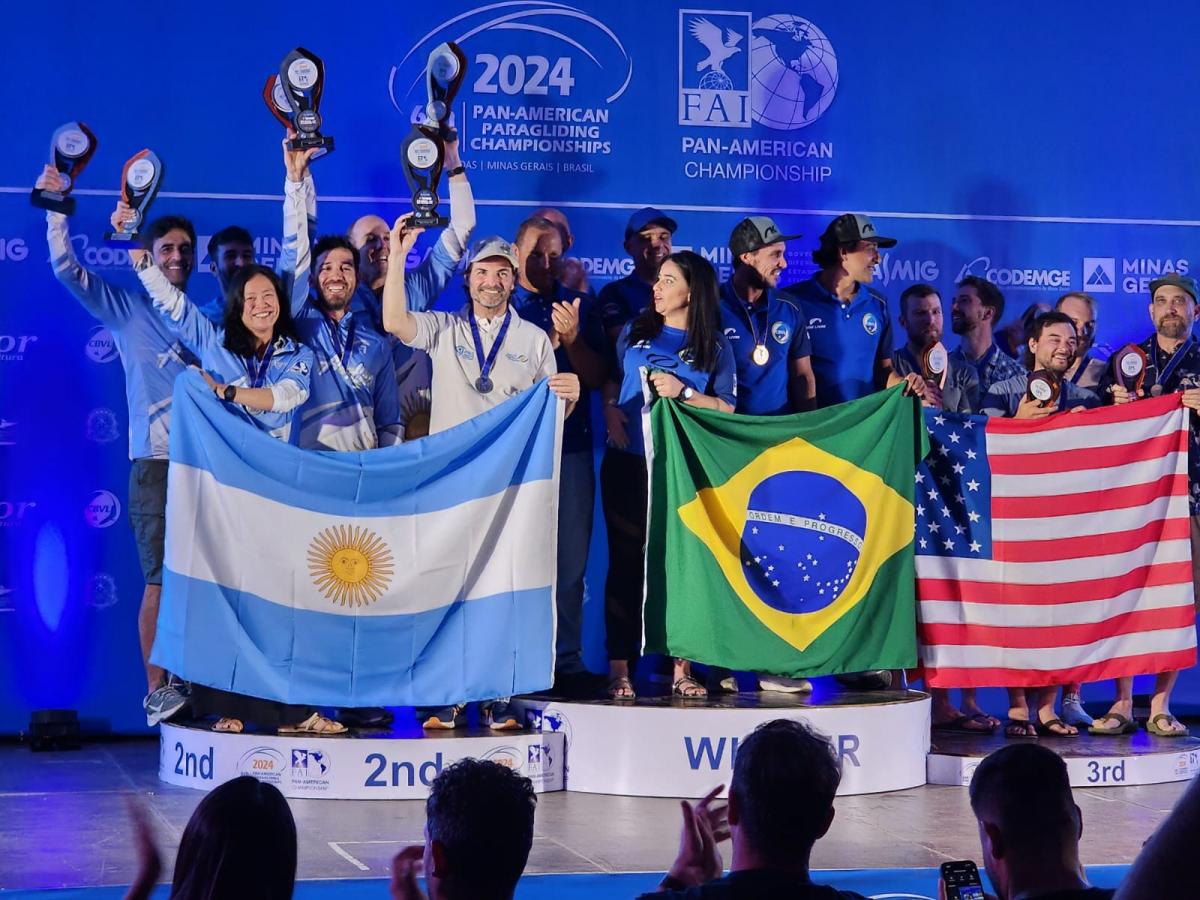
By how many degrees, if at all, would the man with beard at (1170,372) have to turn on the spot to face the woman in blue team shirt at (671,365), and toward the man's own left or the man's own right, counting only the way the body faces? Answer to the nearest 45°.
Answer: approximately 45° to the man's own right

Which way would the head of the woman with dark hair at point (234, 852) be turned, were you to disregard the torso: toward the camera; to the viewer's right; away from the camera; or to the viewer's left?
away from the camera

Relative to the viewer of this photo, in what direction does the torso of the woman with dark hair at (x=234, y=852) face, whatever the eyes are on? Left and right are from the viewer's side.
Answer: facing away from the viewer

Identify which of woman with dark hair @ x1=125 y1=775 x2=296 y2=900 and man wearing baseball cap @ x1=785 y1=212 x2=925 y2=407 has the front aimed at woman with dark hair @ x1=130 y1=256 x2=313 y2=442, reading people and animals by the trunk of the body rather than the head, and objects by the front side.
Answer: woman with dark hair @ x1=125 y1=775 x2=296 y2=900

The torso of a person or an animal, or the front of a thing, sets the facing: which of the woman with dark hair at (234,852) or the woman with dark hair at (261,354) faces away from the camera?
the woman with dark hair at (234,852)

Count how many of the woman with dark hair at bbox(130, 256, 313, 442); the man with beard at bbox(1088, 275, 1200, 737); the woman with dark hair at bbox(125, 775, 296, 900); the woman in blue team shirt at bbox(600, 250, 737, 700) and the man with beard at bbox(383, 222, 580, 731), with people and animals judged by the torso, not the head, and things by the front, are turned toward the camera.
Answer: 4
